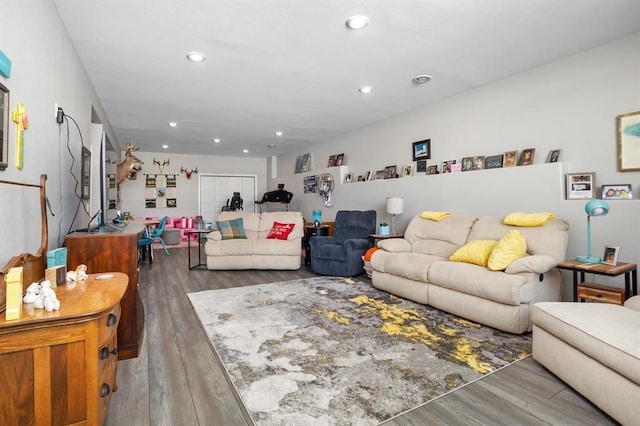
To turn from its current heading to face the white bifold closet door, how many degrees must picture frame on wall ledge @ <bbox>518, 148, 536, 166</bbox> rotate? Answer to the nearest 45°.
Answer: approximately 45° to its right

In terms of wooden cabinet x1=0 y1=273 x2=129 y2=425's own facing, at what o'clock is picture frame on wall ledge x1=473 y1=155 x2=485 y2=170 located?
The picture frame on wall ledge is roughly at 12 o'clock from the wooden cabinet.

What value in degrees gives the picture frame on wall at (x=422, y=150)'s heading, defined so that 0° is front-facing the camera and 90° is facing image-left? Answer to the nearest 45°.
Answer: approximately 45°

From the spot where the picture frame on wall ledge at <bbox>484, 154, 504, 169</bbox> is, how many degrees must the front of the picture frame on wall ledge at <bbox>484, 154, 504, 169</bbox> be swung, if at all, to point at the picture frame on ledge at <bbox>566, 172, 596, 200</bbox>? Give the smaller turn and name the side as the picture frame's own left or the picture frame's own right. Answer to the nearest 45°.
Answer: approximately 90° to the picture frame's own left

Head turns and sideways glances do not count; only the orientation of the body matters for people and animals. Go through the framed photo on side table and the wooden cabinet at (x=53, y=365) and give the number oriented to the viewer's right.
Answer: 1

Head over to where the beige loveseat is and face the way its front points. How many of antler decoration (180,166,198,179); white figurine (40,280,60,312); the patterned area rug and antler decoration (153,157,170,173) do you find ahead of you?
2

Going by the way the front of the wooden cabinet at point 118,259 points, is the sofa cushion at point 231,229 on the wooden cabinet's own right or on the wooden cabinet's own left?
on the wooden cabinet's own left

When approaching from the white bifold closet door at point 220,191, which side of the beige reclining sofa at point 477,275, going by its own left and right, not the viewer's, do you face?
right

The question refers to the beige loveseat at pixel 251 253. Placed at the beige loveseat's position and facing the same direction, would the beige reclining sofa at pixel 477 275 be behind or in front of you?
in front

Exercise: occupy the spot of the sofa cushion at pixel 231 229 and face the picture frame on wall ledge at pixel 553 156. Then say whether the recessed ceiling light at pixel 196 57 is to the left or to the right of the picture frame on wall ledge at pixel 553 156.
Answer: right

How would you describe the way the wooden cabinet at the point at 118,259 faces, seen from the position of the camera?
facing to the right of the viewer

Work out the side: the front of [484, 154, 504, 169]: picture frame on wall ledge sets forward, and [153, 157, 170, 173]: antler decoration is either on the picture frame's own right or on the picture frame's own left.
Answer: on the picture frame's own right

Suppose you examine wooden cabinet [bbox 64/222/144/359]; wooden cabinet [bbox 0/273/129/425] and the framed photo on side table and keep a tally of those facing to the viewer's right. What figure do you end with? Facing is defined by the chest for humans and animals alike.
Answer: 2

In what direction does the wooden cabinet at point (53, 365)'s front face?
to the viewer's right

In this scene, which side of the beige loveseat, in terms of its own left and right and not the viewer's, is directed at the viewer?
front

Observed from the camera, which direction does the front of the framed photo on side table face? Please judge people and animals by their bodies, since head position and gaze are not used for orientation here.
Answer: facing the viewer and to the left of the viewer
